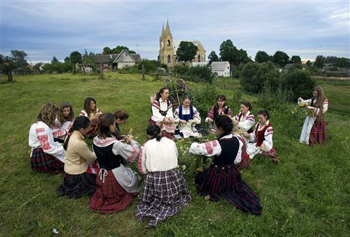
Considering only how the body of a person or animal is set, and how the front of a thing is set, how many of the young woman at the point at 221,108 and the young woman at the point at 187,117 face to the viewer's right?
0

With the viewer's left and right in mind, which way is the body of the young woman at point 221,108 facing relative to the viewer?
facing the viewer

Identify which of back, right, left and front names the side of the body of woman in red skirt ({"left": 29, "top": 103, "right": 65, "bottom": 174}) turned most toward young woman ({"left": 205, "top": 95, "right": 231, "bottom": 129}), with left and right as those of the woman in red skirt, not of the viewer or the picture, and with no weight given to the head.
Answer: front

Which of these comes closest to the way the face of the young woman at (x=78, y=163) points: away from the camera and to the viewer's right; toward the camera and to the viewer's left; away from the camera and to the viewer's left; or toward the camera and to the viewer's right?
away from the camera and to the viewer's right

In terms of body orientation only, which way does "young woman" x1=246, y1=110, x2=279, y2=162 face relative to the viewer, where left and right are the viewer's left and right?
facing the viewer and to the left of the viewer

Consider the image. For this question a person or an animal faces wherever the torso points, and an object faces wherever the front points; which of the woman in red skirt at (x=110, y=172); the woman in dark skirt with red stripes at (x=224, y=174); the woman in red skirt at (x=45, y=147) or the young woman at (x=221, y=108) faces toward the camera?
the young woman

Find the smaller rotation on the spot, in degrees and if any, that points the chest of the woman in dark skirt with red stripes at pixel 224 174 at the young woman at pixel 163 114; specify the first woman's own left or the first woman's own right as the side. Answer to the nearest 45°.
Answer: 0° — they already face them

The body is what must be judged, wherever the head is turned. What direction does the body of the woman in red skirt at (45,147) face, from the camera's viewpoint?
to the viewer's right

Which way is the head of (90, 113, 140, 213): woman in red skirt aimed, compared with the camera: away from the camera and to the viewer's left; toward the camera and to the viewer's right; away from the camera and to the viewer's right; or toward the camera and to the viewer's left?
away from the camera and to the viewer's right

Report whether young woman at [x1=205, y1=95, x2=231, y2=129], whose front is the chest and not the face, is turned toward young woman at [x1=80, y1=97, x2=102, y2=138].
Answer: no

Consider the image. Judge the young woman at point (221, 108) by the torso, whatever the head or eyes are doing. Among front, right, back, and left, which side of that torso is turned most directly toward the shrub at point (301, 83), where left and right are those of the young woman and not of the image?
back

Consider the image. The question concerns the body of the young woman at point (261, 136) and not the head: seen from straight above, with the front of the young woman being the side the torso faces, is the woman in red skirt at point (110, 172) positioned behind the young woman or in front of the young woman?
in front

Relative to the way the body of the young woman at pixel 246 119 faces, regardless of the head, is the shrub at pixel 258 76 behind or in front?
behind

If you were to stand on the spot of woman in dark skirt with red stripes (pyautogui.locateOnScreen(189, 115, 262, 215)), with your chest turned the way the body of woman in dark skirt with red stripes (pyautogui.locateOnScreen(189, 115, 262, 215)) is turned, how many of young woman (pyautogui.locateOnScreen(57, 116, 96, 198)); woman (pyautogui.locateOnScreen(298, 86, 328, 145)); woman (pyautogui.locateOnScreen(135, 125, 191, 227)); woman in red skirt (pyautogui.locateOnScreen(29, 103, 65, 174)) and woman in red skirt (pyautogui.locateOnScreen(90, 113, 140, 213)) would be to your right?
1

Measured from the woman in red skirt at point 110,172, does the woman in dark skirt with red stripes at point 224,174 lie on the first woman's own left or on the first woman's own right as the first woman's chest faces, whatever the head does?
on the first woman's own right

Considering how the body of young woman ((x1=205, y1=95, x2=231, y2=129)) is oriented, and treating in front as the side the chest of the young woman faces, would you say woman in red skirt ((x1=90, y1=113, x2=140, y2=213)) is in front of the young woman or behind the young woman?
in front

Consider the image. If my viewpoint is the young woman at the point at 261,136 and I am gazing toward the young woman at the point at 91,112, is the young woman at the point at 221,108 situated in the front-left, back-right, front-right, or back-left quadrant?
front-right
